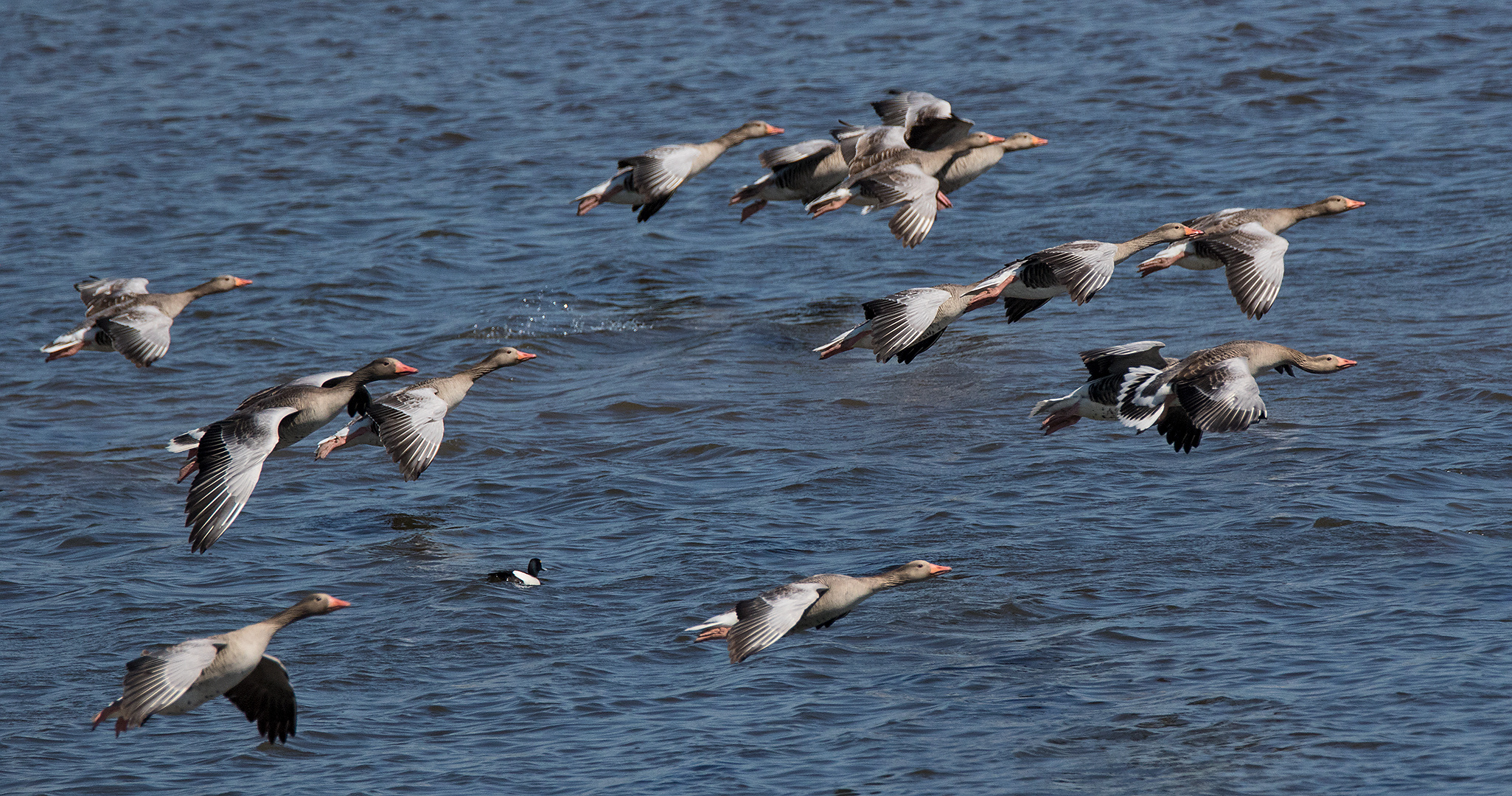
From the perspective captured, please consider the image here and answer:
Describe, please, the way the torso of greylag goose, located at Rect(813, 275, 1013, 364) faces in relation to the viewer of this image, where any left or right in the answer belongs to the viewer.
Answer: facing to the right of the viewer

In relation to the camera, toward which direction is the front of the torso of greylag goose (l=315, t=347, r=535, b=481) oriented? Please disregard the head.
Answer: to the viewer's right

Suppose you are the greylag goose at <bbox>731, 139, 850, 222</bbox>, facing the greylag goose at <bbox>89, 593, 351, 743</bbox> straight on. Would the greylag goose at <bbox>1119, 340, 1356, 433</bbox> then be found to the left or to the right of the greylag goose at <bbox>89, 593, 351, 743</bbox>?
left

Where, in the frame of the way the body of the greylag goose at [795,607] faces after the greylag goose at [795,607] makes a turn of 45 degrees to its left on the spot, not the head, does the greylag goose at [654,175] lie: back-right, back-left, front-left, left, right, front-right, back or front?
front-left

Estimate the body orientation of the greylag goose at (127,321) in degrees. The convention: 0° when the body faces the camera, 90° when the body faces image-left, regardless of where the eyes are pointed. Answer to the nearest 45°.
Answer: approximately 270°

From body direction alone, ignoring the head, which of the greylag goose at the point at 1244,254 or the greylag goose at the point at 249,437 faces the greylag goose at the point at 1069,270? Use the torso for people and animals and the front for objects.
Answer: the greylag goose at the point at 249,437

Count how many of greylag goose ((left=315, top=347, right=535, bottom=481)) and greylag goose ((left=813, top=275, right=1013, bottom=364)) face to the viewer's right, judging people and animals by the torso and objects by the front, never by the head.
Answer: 2

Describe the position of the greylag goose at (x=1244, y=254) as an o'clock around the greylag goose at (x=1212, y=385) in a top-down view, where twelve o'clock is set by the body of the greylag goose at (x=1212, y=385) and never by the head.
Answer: the greylag goose at (x=1244, y=254) is roughly at 9 o'clock from the greylag goose at (x=1212, y=385).

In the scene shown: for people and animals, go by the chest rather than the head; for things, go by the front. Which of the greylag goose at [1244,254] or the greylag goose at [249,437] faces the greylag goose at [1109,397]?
the greylag goose at [249,437]

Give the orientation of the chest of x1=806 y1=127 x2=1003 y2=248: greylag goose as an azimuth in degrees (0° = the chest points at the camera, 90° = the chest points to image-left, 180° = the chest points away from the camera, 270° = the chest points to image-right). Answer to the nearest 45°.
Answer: approximately 270°

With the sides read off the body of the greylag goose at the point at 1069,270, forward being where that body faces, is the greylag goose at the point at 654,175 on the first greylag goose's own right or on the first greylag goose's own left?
on the first greylag goose's own left

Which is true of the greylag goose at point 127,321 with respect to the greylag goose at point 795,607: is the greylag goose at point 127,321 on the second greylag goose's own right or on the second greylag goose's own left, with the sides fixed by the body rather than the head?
on the second greylag goose's own left

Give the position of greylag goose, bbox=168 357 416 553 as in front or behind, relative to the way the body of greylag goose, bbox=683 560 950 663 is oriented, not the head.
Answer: behind

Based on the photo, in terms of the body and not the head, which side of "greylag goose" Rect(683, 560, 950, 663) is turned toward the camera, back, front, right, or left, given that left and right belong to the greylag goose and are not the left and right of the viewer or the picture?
right

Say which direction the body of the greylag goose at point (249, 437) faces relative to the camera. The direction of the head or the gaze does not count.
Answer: to the viewer's right

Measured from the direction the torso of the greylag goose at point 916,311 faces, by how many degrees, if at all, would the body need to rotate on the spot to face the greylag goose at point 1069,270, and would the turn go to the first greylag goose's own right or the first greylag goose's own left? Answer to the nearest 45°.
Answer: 0° — it already faces it
